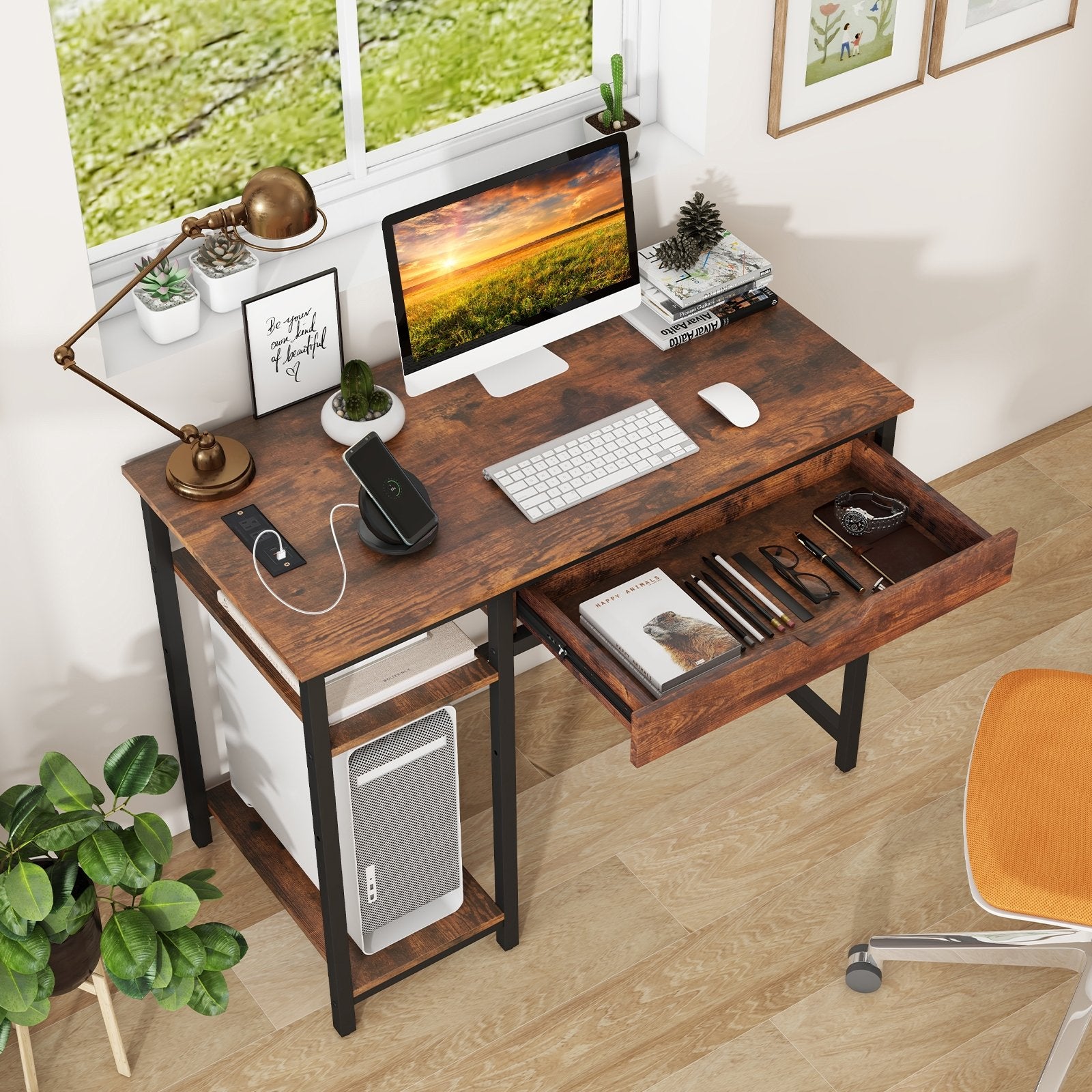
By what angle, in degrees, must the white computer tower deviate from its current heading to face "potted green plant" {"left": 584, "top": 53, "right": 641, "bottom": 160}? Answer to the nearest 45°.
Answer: approximately 90° to its left

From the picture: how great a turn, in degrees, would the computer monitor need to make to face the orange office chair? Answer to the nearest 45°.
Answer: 0° — it already faces it

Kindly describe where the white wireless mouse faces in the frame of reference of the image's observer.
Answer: facing away from the viewer and to the left of the viewer

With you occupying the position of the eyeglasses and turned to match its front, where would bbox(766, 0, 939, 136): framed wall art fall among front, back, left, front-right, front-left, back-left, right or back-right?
back-right

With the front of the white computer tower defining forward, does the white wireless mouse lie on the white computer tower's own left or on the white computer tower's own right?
on the white computer tower's own left
